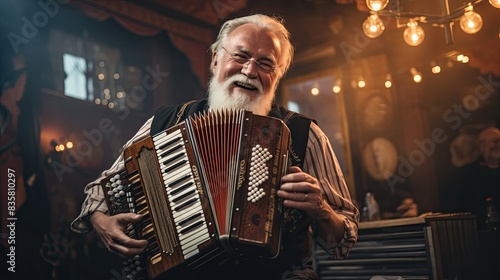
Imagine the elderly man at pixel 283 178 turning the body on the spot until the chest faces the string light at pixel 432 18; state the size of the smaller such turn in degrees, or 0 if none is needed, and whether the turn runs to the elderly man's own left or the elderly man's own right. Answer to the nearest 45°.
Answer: approximately 135° to the elderly man's own left

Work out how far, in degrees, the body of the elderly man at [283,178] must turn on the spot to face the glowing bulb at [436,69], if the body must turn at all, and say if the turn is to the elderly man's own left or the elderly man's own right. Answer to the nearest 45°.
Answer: approximately 135° to the elderly man's own left

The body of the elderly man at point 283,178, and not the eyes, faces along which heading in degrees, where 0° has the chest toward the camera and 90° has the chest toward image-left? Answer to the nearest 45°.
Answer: approximately 0°

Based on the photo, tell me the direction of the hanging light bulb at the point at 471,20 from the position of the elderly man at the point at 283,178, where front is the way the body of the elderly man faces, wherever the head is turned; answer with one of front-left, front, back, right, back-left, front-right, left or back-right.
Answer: back-left

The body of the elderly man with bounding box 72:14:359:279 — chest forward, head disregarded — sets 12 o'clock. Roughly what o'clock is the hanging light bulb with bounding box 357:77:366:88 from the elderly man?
The hanging light bulb is roughly at 7 o'clock from the elderly man.

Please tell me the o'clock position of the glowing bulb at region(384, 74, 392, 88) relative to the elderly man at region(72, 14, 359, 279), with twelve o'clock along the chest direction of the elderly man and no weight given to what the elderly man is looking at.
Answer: The glowing bulb is roughly at 7 o'clock from the elderly man.
